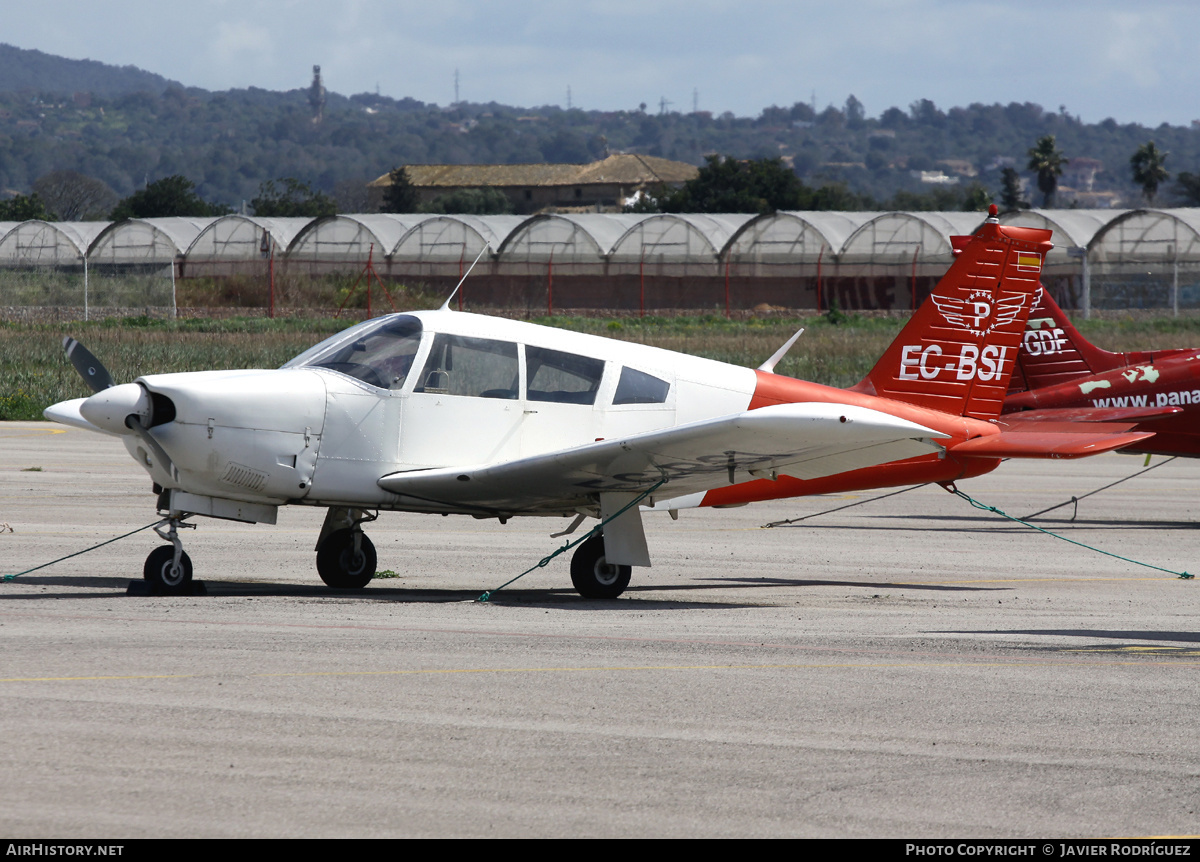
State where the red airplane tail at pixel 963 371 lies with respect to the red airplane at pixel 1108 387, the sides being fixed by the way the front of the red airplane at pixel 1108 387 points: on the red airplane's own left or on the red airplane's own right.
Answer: on the red airplane's own right

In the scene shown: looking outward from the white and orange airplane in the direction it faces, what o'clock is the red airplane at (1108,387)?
The red airplane is roughly at 6 o'clock from the white and orange airplane.

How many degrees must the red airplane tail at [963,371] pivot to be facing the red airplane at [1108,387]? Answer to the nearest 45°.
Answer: approximately 135° to its right

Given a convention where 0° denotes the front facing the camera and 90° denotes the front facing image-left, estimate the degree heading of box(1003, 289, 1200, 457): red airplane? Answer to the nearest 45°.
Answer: approximately 270°

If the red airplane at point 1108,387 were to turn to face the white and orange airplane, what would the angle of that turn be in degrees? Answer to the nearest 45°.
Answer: approximately 135° to its right

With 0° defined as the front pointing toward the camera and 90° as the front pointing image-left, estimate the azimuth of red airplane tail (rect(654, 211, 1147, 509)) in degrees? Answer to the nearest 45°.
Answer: approximately 45°

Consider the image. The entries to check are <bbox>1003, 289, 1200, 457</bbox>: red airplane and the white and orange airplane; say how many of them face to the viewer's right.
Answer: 1

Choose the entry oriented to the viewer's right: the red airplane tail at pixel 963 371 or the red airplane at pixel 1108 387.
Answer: the red airplane at pixel 1108 387

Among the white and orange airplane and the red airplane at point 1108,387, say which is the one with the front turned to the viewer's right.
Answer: the red airplane
